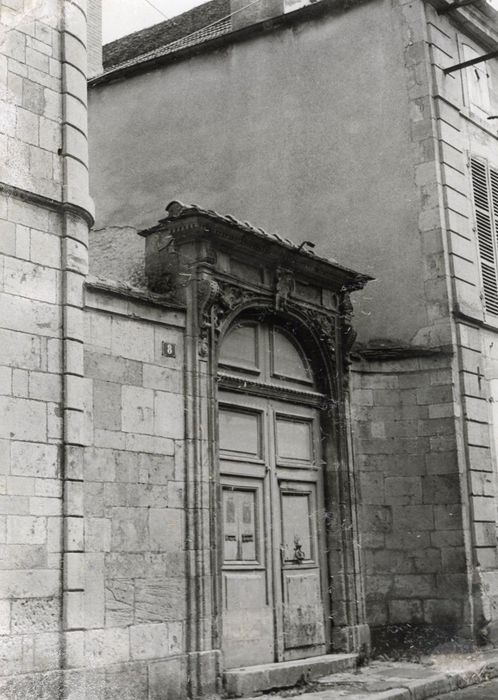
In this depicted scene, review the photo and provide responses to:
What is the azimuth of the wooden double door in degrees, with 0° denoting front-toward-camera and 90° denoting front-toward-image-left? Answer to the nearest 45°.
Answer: approximately 315°

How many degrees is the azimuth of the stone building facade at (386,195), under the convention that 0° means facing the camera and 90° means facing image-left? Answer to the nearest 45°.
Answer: approximately 315°
